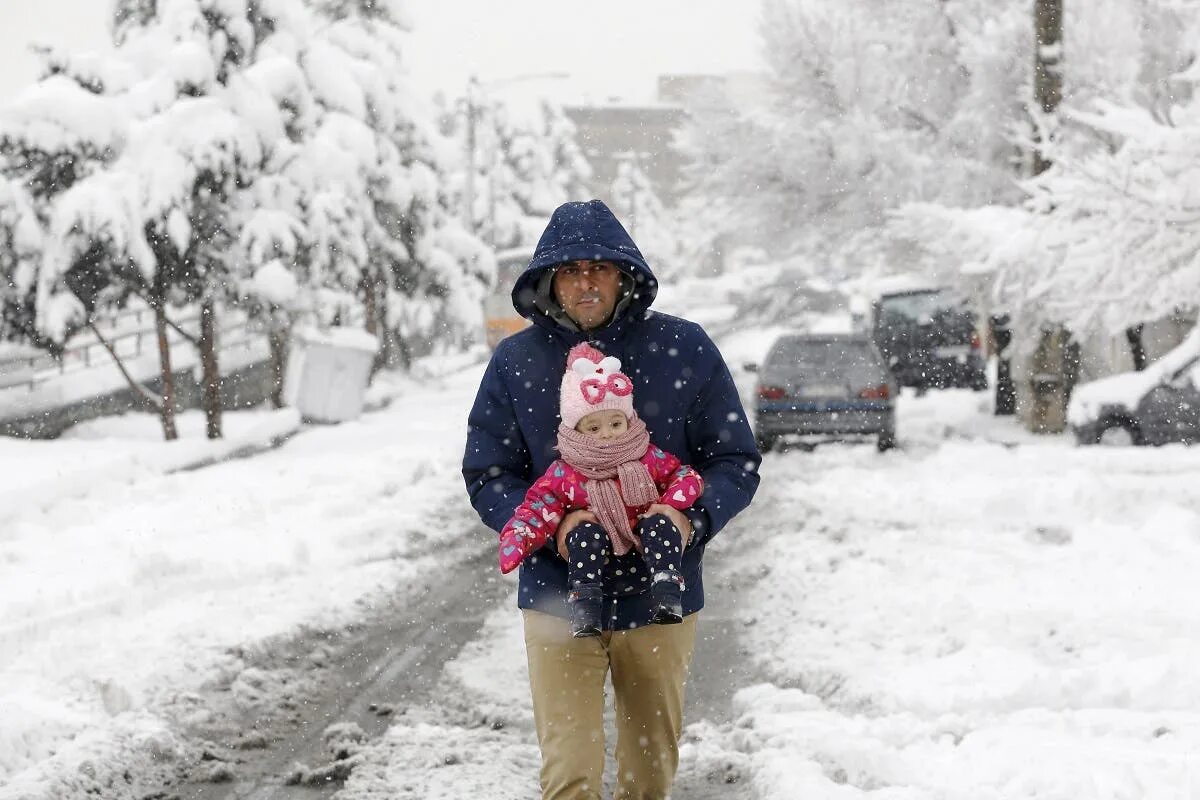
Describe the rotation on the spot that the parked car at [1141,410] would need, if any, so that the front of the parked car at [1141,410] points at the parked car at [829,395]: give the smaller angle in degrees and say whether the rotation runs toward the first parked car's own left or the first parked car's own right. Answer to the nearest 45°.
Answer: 0° — it already faces it

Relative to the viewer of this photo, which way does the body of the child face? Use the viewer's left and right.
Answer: facing the viewer

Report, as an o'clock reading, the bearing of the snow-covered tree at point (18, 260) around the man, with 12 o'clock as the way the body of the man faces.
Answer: The snow-covered tree is roughly at 5 o'clock from the man.

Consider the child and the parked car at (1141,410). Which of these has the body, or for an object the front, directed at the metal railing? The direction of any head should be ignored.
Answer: the parked car

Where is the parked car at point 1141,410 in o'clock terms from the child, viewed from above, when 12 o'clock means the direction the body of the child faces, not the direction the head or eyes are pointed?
The parked car is roughly at 7 o'clock from the child.

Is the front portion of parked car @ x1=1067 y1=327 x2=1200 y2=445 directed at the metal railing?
yes

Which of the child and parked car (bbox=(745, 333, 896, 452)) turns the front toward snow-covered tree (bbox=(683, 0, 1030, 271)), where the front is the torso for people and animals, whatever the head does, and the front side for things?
the parked car

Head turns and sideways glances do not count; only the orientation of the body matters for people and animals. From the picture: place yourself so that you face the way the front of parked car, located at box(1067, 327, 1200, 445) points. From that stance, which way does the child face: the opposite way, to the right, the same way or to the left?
to the left

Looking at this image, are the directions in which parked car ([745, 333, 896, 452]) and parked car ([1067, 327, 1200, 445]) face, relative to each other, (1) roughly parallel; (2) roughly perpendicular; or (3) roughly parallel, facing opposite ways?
roughly perpendicular

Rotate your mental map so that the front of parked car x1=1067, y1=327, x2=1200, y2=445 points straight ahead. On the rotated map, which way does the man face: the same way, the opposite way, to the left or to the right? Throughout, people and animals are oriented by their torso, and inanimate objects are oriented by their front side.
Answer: to the left

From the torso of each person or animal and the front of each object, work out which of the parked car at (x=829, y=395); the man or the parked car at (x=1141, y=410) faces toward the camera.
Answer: the man

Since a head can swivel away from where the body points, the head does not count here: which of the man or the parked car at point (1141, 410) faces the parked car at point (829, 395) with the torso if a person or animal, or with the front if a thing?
the parked car at point (1141, 410)
